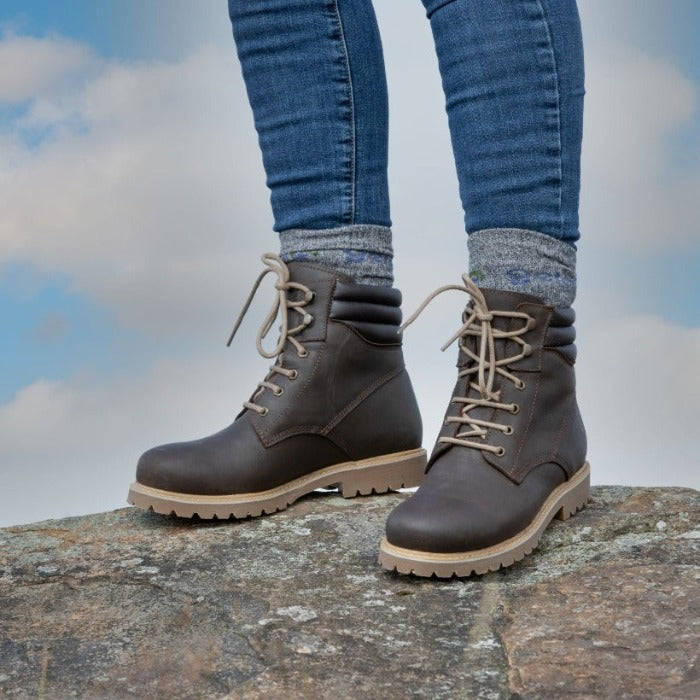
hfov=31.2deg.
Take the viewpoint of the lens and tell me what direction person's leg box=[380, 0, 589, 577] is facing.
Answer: facing the viewer and to the left of the viewer
